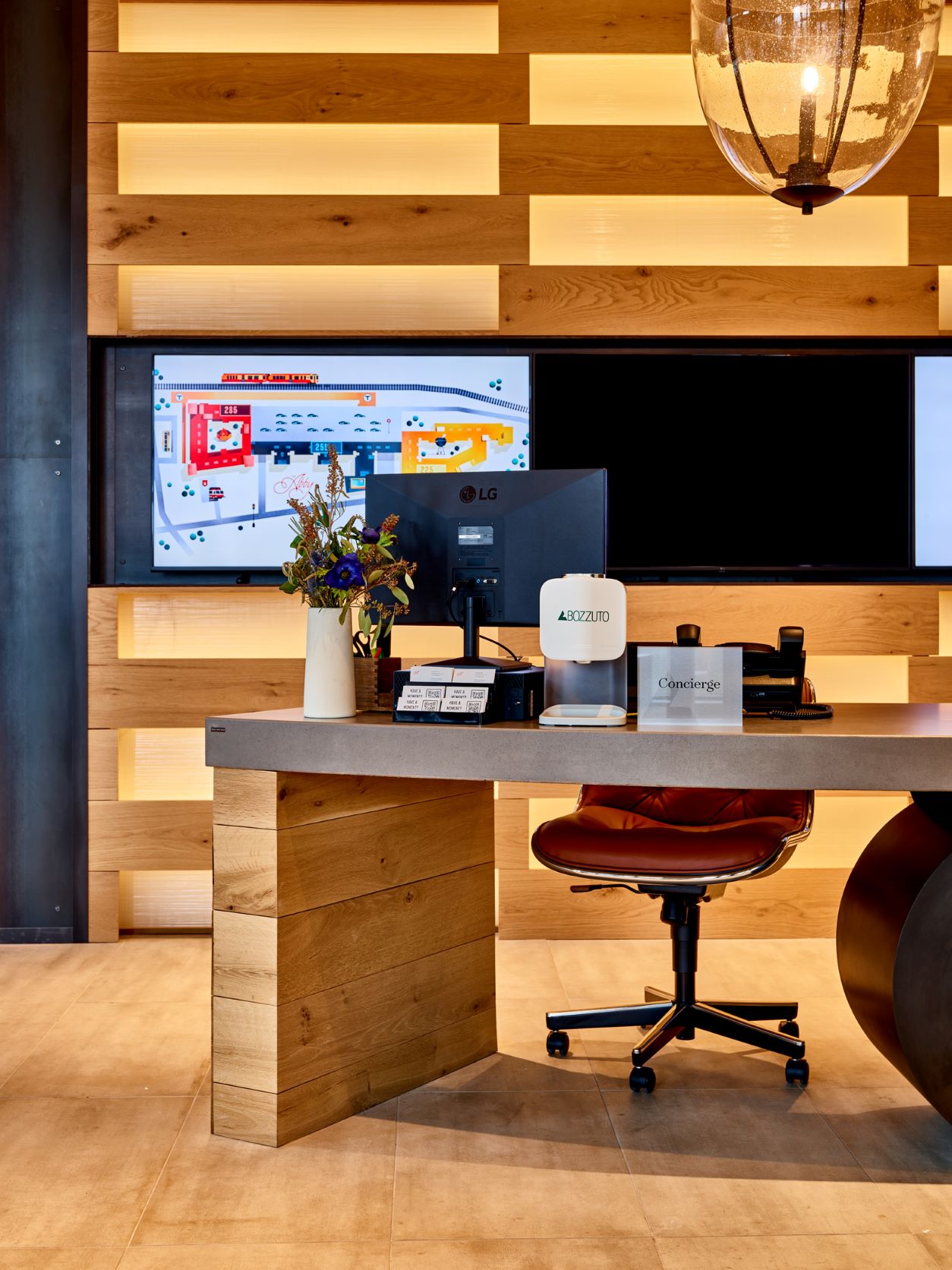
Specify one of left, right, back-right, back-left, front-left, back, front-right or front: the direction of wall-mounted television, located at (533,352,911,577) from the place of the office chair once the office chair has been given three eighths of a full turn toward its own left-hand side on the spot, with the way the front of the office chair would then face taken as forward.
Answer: left

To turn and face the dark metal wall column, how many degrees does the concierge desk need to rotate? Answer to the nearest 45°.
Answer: approximately 135° to its right

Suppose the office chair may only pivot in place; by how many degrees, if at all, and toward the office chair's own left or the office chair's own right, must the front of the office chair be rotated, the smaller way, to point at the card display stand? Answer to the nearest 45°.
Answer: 0° — it already faces it

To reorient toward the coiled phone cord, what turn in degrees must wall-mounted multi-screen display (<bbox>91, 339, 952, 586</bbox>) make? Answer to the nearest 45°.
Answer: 0° — it already faces it

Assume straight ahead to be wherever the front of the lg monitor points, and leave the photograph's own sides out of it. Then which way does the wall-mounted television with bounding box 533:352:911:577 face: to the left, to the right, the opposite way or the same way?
the opposite way

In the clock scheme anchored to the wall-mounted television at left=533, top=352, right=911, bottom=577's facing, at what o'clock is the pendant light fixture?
The pendant light fixture is roughly at 12 o'clock from the wall-mounted television.

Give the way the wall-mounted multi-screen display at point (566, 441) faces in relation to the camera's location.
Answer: facing the viewer

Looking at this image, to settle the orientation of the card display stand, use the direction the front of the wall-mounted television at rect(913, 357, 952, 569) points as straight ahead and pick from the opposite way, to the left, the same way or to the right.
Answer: the same way

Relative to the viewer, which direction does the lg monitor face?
away from the camera

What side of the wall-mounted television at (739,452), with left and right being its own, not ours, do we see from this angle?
front

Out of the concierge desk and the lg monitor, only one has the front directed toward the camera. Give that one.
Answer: the concierge desk

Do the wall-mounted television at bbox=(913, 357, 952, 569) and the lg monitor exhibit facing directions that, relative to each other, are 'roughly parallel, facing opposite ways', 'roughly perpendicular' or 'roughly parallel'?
roughly parallel, facing opposite ways

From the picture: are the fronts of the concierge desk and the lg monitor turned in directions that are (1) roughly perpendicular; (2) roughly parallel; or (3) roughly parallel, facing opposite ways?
roughly parallel, facing opposite ways

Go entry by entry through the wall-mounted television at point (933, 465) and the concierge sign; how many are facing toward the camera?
2

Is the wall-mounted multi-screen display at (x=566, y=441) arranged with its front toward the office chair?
yes

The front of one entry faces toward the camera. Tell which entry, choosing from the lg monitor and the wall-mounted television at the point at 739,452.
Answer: the wall-mounted television

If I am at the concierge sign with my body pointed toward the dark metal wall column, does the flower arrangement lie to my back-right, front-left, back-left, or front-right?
front-left
